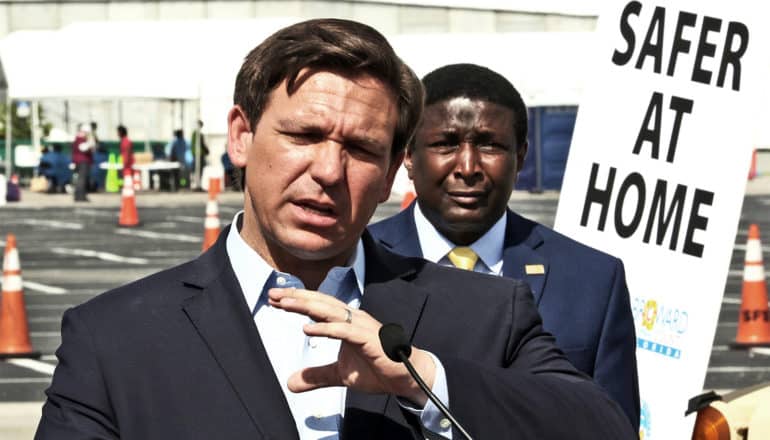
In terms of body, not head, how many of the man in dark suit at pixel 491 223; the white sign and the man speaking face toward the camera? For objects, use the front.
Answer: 3

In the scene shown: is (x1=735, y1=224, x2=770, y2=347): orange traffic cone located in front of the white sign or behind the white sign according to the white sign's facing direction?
behind

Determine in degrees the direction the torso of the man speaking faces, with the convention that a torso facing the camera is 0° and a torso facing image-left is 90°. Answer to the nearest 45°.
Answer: approximately 0°

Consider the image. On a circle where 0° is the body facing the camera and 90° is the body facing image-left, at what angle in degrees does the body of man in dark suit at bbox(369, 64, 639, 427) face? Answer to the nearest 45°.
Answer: approximately 0°
